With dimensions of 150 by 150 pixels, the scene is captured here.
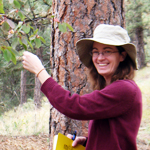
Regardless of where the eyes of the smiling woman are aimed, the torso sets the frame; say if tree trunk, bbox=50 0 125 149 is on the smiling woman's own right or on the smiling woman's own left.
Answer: on the smiling woman's own right
